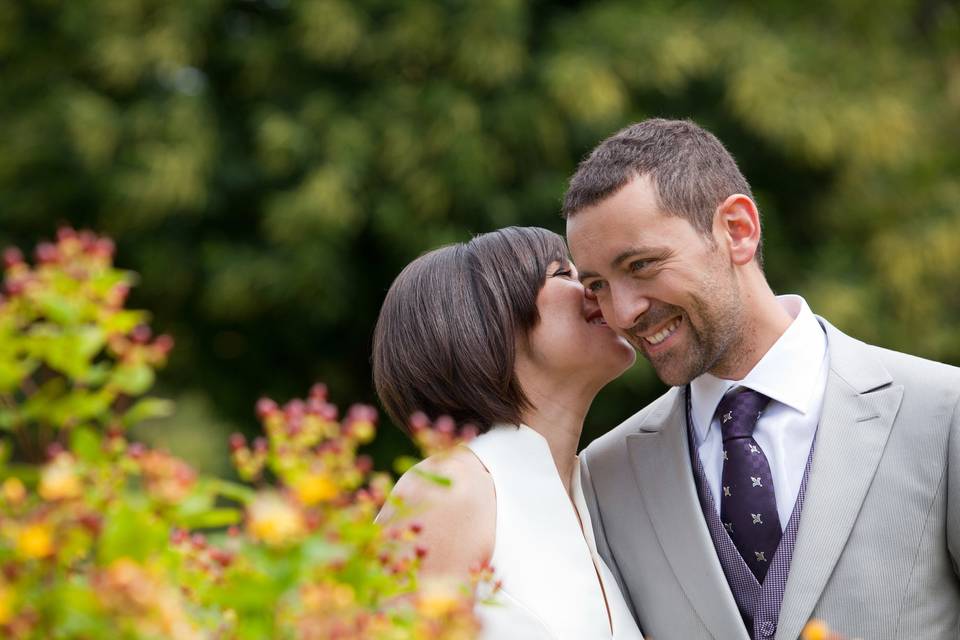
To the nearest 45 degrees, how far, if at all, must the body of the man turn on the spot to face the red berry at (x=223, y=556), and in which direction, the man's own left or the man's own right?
approximately 45° to the man's own left

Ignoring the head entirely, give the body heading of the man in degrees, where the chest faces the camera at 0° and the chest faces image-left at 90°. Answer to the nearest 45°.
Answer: approximately 45°

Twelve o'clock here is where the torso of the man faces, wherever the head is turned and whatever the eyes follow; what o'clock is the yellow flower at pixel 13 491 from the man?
The yellow flower is roughly at 11 o'clock from the man.
